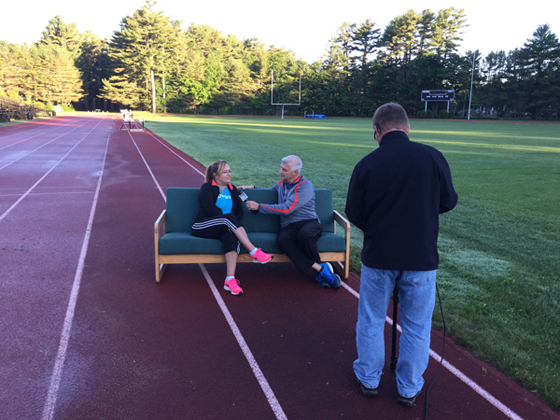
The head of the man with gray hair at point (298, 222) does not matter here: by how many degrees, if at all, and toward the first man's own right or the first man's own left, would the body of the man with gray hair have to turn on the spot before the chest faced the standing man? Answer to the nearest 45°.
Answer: approximately 45° to the first man's own left

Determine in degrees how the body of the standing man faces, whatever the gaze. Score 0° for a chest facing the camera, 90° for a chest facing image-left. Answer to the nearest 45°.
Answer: approximately 180°

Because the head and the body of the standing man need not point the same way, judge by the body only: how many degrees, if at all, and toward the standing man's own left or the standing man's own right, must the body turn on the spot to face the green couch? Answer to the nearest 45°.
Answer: approximately 45° to the standing man's own left

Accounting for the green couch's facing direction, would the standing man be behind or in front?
in front

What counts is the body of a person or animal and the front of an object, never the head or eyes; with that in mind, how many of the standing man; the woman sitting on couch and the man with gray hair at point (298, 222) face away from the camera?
1

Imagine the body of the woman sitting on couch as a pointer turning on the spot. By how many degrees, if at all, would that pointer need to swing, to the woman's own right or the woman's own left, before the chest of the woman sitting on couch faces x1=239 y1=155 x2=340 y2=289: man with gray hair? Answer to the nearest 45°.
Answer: approximately 45° to the woman's own left

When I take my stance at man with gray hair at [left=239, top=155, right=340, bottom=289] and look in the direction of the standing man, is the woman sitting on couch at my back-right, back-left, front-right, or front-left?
back-right

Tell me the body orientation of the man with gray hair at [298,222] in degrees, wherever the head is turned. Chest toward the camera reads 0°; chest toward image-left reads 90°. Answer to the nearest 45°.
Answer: approximately 45°

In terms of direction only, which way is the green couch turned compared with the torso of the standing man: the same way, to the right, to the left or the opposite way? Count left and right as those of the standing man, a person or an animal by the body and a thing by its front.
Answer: the opposite way

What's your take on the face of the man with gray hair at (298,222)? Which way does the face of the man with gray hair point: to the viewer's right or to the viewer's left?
to the viewer's left

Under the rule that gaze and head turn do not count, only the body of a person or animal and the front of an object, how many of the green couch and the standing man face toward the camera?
1
